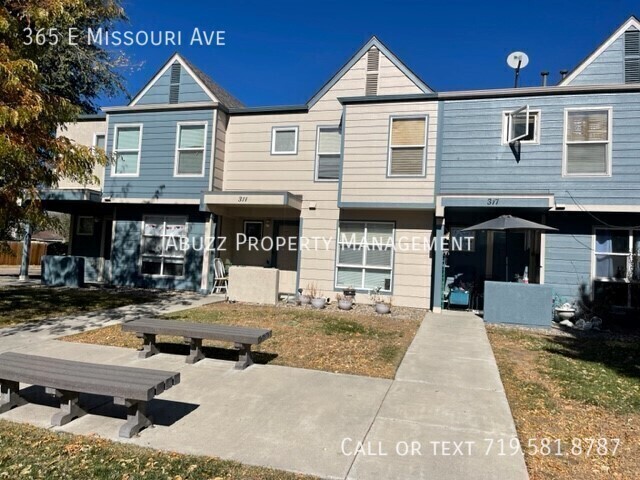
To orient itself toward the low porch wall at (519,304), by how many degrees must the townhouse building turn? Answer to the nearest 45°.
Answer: approximately 45° to its left

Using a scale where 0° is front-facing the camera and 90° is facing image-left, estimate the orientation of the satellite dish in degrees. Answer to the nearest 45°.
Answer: approximately 0°

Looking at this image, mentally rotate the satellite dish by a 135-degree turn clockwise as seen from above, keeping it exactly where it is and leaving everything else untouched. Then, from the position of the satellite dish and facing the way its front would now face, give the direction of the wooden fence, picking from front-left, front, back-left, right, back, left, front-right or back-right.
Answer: front-left

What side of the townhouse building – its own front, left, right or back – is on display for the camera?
front

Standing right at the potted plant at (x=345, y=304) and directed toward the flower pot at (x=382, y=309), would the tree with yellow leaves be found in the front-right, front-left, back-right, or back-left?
back-right

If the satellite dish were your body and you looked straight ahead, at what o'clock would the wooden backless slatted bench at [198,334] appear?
The wooden backless slatted bench is roughly at 1 o'clock from the satellite dish.

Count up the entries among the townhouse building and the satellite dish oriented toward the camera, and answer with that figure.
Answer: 2

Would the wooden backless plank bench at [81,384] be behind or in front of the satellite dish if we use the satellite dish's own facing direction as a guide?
in front
